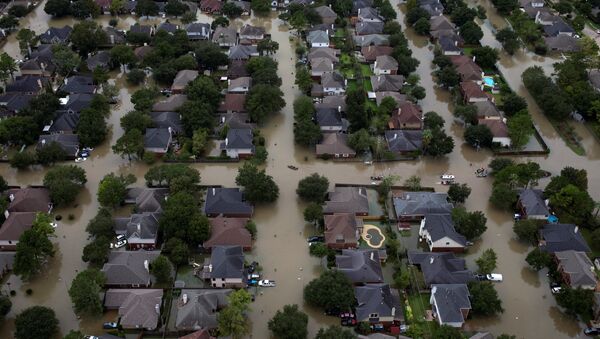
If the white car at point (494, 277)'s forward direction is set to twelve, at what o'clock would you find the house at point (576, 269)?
The house is roughly at 5 o'clock from the white car.

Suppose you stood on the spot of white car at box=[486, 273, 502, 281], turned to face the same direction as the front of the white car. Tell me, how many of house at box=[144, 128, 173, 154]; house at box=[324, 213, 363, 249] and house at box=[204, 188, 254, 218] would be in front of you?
3

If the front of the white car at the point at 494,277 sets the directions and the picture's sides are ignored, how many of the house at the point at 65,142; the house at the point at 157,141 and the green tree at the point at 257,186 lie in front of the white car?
3

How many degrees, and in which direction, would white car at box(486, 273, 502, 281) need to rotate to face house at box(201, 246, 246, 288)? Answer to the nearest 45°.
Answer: approximately 45° to its left

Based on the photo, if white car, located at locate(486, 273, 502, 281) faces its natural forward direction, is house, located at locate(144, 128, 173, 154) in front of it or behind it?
in front

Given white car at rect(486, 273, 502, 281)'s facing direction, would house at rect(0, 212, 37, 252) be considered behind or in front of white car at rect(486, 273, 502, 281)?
in front

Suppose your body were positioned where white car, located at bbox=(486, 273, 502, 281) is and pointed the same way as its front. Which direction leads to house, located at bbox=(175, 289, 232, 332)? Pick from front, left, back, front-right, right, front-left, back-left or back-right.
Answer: front-left

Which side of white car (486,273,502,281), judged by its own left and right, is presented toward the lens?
left

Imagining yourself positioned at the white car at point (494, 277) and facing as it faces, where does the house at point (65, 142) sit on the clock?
The house is roughly at 12 o'clock from the white car.

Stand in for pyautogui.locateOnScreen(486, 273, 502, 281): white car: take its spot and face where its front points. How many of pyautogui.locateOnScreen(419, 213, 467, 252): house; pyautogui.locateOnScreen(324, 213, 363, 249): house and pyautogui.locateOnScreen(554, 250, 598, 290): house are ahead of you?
2

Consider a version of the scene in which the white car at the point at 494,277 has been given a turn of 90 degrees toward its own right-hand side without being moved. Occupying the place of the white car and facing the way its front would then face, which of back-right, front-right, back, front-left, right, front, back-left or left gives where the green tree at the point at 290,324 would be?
back-left

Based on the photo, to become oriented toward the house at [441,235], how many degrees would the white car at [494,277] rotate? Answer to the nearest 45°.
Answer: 0° — it already faces it

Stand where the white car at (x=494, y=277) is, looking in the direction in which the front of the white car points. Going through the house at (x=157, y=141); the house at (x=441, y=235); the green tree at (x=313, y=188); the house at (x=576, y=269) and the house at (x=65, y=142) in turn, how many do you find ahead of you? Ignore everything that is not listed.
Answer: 4

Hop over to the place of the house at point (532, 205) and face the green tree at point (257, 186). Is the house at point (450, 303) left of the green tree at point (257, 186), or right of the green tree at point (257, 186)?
left

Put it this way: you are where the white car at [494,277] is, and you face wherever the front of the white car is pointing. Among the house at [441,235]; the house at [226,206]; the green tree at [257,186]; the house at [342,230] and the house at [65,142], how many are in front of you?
5

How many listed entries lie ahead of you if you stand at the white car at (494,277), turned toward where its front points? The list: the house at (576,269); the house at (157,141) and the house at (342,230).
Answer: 2

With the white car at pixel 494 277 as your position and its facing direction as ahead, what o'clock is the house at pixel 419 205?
The house is roughly at 1 o'clock from the white car.

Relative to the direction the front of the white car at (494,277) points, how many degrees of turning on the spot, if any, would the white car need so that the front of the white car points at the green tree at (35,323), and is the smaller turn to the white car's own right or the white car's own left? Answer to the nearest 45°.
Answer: approximately 45° to the white car's own left

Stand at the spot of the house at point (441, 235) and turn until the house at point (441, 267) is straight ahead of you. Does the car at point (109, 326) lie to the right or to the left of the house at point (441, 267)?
right
